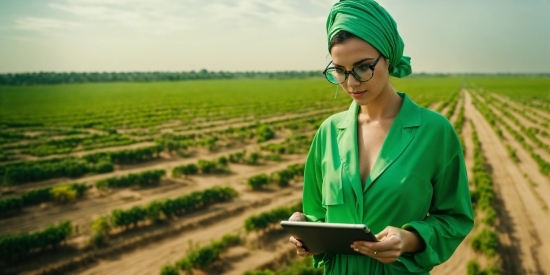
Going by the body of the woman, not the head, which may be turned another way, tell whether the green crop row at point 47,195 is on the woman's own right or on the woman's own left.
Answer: on the woman's own right

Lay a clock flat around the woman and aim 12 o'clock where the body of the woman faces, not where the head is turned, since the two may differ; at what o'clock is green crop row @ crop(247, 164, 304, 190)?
The green crop row is roughly at 4 o'clock from the woman.

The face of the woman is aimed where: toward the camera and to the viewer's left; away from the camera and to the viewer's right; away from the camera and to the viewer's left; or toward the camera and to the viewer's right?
toward the camera and to the viewer's left

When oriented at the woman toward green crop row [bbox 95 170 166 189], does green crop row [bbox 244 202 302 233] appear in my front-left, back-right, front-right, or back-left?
front-right

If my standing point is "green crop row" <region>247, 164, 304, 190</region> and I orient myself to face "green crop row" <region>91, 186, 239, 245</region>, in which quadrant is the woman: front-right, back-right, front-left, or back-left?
front-left

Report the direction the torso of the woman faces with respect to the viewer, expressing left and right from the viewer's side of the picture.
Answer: facing the viewer and to the left of the viewer

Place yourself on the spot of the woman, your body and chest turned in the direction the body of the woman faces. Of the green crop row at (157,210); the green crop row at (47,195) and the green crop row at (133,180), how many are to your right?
3

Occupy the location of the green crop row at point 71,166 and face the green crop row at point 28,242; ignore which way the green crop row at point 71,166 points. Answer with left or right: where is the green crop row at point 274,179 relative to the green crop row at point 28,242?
left

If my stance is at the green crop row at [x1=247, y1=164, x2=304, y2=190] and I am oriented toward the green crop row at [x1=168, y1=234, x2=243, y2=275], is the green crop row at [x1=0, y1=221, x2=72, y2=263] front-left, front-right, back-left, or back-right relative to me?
front-right

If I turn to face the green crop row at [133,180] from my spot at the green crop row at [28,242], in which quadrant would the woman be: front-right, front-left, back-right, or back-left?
back-right

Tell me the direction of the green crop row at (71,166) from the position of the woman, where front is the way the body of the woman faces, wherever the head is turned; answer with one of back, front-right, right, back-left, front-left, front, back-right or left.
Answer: right

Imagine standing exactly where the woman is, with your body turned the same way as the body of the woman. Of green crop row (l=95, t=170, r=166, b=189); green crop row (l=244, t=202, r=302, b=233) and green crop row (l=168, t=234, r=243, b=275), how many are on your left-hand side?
0
